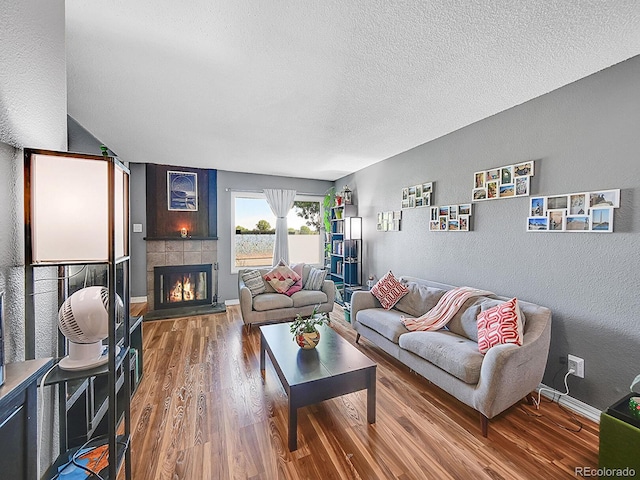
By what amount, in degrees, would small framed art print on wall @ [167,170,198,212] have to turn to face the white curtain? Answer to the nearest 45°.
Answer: approximately 90° to its left

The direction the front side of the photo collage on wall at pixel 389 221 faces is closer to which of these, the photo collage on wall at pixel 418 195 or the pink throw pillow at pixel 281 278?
the pink throw pillow

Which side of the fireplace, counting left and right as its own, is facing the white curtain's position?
left

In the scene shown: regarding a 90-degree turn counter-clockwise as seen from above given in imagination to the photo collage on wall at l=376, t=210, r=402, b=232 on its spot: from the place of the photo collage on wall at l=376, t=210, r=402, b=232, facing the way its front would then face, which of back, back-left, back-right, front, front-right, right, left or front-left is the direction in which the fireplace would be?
back-right

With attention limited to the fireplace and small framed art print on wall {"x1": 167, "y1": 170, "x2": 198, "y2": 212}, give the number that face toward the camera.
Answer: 2

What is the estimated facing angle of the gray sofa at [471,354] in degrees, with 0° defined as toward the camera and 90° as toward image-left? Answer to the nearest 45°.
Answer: approximately 45°

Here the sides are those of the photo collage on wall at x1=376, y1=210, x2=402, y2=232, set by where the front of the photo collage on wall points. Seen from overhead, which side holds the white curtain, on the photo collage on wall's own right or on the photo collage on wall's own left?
on the photo collage on wall's own right

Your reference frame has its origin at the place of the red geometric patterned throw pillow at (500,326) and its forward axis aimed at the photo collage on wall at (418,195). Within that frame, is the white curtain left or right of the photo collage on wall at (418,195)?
left

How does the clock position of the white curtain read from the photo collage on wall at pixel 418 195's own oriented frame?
The white curtain is roughly at 2 o'clock from the photo collage on wall.

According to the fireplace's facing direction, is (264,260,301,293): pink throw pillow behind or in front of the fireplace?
in front

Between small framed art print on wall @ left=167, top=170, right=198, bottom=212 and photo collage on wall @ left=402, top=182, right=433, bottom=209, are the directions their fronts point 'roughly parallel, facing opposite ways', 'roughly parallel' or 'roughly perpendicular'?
roughly perpendicular
